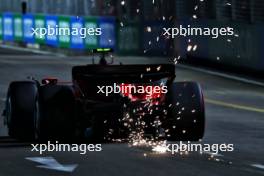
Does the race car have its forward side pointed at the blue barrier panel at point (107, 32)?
yes

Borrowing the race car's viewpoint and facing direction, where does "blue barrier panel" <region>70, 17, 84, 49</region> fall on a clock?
The blue barrier panel is roughly at 12 o'clock from the race car.

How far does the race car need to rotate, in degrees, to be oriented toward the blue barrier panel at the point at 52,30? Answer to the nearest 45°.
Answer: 0° — it already faces it

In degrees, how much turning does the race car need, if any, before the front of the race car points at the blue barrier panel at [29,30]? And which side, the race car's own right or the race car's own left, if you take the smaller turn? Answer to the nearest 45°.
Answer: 0° — it already faces it

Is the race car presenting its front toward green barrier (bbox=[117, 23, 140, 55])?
yes

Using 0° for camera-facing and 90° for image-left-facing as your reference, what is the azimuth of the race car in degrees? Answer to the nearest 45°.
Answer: approximately 180°

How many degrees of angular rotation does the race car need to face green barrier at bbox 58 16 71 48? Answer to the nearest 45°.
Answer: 0° — it already faces it
